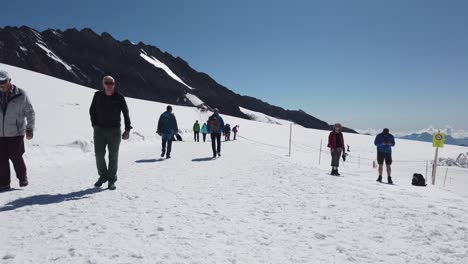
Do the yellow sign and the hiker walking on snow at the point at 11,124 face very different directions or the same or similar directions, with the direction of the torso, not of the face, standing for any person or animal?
same or similar directions

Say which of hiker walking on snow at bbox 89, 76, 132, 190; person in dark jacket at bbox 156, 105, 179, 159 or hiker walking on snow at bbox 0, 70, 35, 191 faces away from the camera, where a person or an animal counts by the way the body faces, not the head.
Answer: the person in dark jacket

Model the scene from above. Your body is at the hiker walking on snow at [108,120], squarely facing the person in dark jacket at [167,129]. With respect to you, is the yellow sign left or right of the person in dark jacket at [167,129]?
right

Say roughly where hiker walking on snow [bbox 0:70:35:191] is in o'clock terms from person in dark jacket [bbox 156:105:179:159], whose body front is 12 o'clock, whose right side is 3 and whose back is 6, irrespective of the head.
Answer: The hiker walking on snow is roughly at 7 o'clock from the person in dark jacket.

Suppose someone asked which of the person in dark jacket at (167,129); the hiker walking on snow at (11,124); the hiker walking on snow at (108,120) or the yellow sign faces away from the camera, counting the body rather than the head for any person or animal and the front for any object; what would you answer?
the person in dark jacket

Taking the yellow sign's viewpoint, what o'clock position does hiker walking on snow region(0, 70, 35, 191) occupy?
The hiker walking on snow is roughly at 1 o'clock from the yellow sign.

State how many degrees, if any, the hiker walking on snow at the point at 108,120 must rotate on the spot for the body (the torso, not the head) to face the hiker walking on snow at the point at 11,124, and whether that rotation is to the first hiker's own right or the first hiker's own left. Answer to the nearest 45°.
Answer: approximately 90° to the first hiker's own right

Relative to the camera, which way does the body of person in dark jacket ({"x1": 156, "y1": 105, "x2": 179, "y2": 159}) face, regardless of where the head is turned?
away from the camera

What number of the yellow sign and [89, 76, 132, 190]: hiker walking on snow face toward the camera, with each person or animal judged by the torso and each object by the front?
2

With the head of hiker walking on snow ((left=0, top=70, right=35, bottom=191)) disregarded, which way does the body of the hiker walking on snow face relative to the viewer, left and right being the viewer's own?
facing the viewer and to the left of the viewer

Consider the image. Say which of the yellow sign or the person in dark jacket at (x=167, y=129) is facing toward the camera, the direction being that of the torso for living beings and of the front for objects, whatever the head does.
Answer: the yellow sign

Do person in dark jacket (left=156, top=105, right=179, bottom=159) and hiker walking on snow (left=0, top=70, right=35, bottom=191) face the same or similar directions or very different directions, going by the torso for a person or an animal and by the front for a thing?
very different directions

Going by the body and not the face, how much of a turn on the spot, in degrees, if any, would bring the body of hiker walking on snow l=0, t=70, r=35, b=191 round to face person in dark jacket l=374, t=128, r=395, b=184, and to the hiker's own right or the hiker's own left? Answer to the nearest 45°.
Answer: approximately 135° to the hiker's own left

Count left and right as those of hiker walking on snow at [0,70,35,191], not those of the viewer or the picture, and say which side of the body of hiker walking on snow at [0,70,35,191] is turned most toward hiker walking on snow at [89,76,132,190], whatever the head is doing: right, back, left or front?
left

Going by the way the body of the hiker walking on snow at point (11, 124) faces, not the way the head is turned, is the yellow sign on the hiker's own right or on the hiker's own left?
on the hiker's own left

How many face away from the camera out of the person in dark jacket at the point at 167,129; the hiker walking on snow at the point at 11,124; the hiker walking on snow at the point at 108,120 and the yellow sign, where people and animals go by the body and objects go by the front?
1

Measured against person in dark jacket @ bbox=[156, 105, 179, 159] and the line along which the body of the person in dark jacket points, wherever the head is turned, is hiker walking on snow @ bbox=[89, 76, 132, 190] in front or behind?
behind

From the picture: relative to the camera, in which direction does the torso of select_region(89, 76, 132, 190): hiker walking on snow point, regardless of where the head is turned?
toward the camera

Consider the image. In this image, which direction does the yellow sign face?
toward the camera
